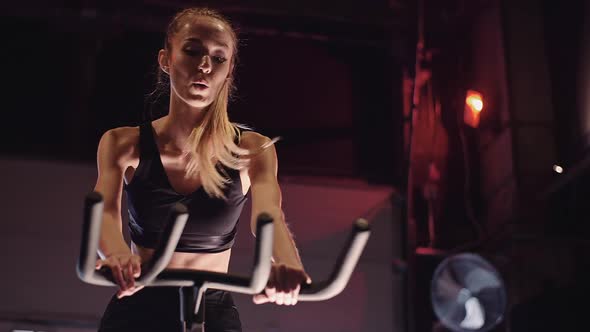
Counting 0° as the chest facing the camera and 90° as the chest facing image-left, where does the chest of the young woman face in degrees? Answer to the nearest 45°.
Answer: approximately 0°
